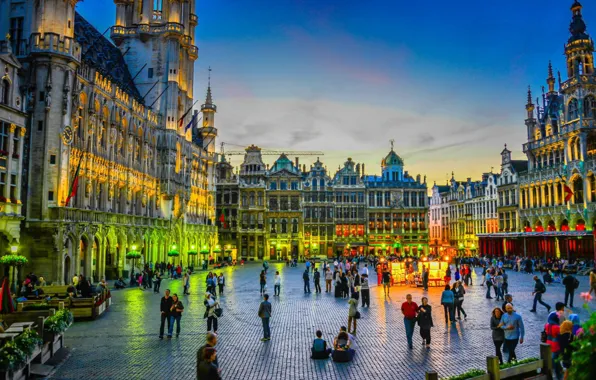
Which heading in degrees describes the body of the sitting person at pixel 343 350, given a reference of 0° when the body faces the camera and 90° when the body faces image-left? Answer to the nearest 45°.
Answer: approximately 180°

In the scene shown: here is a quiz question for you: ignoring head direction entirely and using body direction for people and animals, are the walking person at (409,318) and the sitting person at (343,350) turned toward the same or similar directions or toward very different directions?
very different directions

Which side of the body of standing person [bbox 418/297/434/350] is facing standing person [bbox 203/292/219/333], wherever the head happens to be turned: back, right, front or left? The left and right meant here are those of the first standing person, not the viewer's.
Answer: right

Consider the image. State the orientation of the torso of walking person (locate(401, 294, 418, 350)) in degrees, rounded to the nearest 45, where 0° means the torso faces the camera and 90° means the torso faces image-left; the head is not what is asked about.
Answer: approximately 0°

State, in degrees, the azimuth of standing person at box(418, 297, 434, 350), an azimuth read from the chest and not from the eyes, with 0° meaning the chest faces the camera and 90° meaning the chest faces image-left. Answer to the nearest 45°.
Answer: approximately 0°

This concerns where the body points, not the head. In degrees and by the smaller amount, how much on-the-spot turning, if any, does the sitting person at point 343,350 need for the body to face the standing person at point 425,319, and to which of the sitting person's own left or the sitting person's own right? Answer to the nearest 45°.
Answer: approximately 45° to the sitting person's own right

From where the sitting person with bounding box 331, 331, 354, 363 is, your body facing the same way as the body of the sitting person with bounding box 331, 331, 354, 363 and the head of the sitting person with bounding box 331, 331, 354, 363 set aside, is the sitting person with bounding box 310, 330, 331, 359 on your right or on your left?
on your left

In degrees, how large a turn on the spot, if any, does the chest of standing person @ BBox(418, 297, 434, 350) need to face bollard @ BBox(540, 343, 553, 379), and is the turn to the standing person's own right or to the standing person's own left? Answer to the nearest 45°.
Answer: approximately 45° to the standing person's own left
